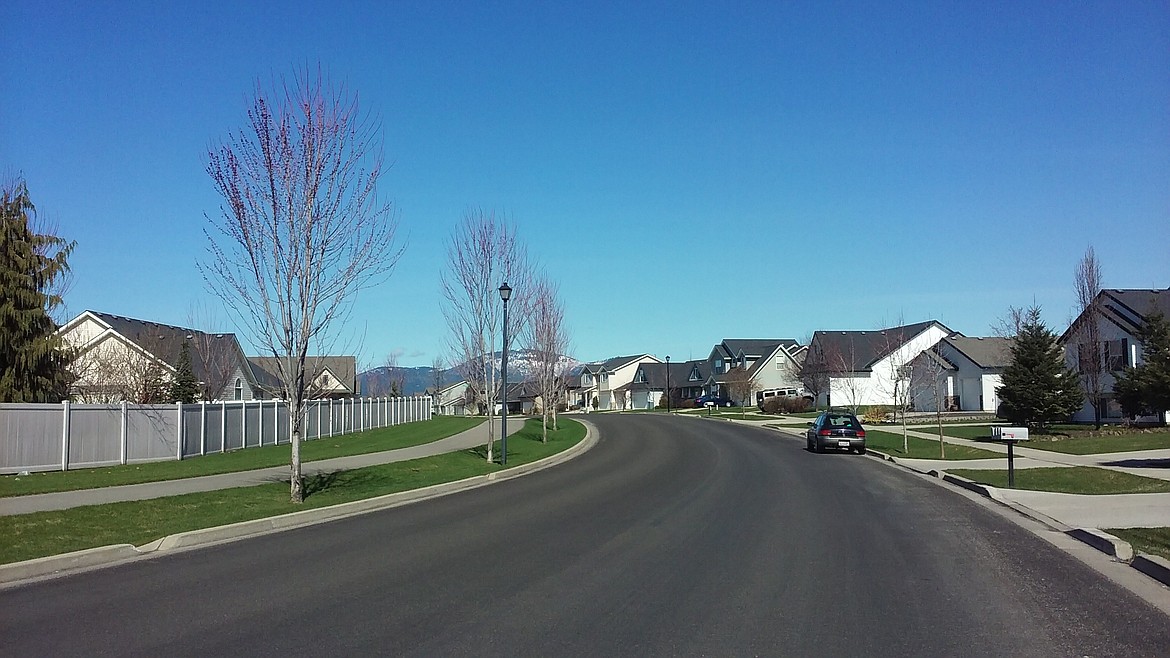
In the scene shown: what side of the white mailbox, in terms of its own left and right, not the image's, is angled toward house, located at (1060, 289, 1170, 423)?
right

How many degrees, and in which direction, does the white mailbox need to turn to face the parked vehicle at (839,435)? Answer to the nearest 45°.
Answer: approximately 45° to its right

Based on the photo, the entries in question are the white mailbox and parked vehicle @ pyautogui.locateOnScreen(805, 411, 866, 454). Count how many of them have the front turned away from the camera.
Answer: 1

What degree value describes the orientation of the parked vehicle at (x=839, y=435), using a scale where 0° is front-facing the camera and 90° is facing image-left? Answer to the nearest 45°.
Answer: approximately 180°

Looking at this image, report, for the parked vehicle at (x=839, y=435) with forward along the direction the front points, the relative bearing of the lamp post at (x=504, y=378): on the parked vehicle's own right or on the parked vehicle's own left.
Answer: on the parked vehicle's own left

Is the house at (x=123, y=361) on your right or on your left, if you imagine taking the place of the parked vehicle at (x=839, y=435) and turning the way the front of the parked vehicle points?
on your left

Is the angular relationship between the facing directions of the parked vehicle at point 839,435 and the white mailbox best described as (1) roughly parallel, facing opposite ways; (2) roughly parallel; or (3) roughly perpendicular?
roughly perpendicular

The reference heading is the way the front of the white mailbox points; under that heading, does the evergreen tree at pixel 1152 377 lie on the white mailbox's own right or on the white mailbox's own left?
on the white mailbox's own right

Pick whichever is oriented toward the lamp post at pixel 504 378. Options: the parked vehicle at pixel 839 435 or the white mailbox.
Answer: the white mailbox

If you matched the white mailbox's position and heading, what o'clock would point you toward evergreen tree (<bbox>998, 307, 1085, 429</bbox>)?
The evergreen tree is roughly at 3 o'clock from the white mailbox.

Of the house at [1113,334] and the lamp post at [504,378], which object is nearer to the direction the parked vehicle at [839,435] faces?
the house

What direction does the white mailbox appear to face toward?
to the viewer's left

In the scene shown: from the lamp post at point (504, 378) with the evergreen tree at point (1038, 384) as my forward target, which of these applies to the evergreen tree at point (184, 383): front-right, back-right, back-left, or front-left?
back-left
